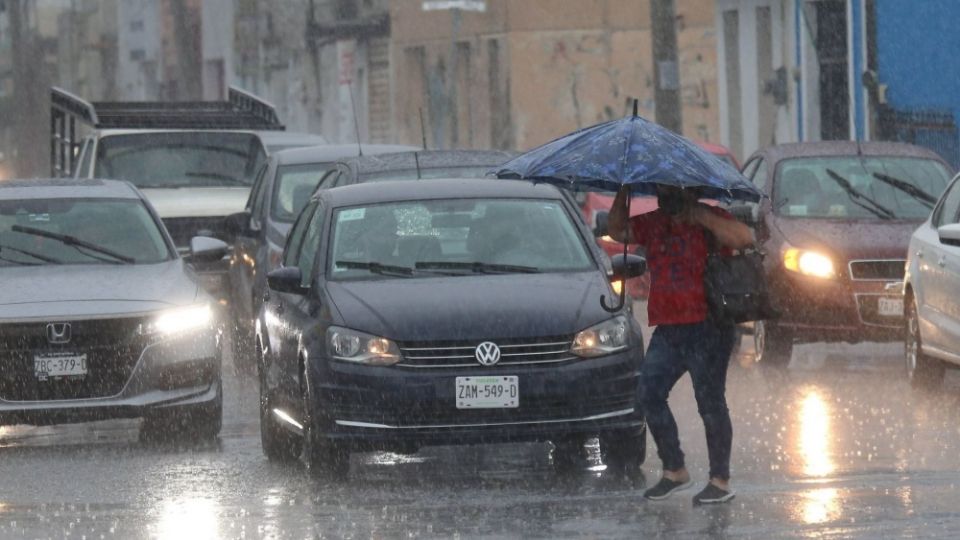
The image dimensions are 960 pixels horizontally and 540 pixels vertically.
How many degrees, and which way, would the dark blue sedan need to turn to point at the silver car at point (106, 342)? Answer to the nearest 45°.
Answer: approximately 135° to its right

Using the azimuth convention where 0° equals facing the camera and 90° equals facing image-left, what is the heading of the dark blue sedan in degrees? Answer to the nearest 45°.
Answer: approximately 0°

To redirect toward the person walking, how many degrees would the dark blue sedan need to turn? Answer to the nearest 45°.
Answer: approximately 45° to its left

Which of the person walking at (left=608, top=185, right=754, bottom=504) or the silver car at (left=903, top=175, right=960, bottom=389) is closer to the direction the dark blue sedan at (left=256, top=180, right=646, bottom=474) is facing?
the person walking

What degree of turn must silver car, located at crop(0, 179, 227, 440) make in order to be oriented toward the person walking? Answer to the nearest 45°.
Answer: approximately 45° to its left

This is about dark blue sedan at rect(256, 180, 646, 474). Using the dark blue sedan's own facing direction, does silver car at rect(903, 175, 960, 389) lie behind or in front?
behind

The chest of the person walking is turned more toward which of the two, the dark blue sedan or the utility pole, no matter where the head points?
the dark blue sedan

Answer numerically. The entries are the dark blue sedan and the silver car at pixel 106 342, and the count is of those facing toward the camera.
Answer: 2

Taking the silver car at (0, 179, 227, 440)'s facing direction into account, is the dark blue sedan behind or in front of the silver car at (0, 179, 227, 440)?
in front

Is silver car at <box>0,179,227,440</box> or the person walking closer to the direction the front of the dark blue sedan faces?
the person walking

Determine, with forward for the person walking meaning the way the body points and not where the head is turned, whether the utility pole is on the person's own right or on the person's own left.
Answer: on the person's own right

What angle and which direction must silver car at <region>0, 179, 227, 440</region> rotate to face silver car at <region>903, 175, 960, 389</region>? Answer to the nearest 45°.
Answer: approximately 90° to its left

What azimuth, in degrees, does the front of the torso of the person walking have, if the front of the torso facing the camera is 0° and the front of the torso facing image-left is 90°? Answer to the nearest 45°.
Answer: approximately 45°
